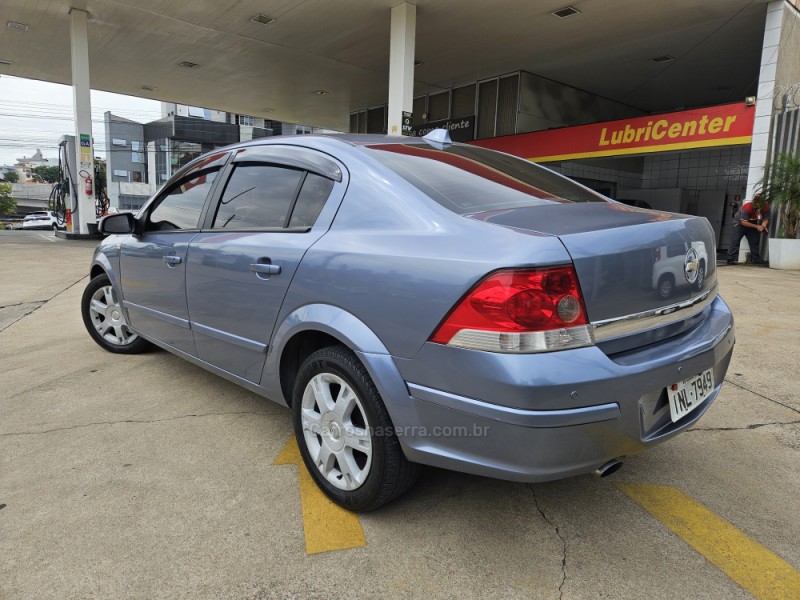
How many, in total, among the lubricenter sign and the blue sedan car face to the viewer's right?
0

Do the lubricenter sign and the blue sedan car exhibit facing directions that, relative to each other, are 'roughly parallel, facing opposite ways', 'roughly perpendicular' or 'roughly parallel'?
roughly perpendicular

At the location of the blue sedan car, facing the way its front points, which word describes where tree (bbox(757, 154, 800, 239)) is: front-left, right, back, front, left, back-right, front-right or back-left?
right

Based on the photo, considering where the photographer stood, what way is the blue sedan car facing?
facing away from the viewer and to the left of the viewer

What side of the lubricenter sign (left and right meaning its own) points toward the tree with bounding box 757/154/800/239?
left

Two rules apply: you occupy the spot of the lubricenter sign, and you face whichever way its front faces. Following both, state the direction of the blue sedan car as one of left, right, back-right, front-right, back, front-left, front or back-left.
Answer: front-left

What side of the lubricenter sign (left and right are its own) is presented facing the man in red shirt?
left

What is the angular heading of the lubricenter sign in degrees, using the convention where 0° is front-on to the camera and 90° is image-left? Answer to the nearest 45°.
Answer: approximately 45°

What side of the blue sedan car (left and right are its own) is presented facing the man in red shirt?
right
